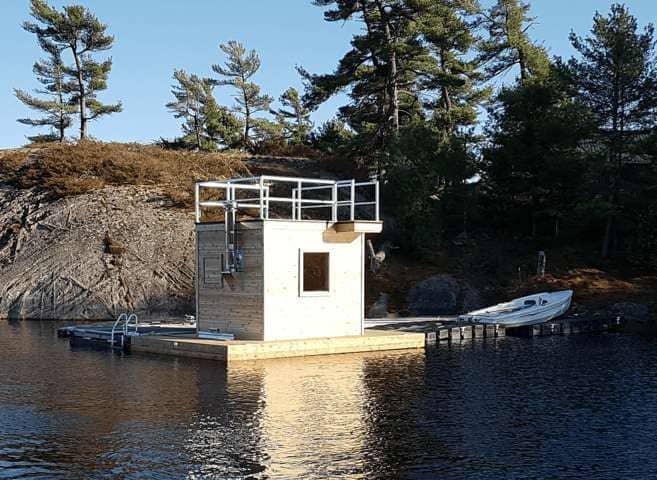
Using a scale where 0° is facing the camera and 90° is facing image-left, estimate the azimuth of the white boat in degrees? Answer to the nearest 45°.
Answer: approximately 270°

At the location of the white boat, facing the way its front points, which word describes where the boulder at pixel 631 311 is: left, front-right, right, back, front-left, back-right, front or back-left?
front-left

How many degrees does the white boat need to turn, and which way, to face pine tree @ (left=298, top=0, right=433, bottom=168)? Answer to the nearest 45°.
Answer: approximately 135° to its left

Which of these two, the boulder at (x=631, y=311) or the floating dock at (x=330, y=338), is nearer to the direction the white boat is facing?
the boulder

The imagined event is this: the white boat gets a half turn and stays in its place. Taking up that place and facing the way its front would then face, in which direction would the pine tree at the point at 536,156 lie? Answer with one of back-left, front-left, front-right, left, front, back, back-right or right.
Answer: right

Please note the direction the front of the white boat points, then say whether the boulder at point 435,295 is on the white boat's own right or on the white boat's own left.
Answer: on the white boat's own left

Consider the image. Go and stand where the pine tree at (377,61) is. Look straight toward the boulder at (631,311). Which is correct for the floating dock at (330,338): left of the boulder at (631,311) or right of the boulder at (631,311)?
right
